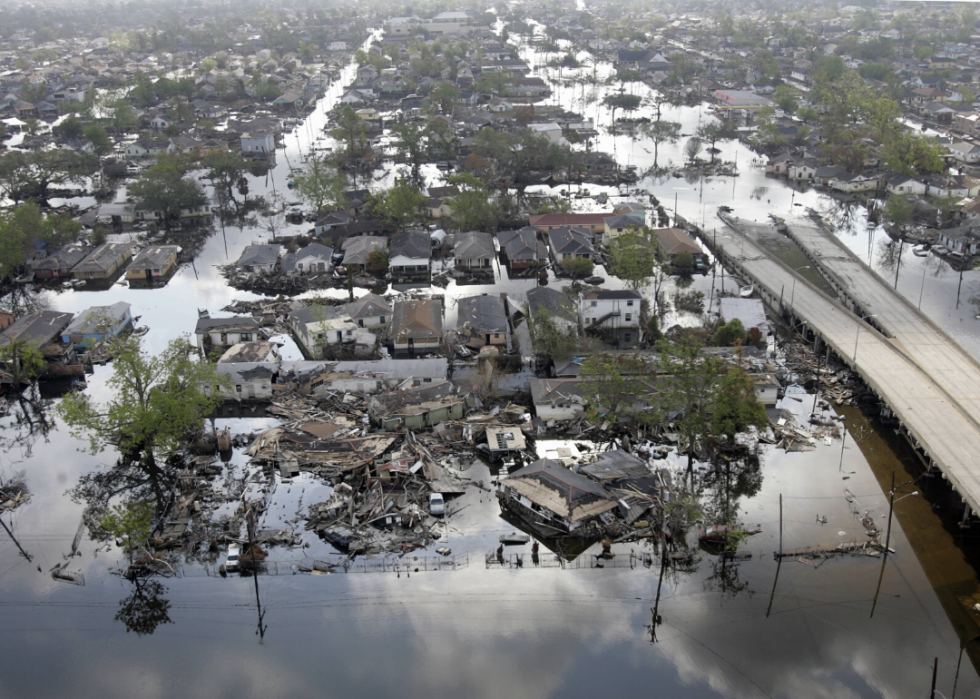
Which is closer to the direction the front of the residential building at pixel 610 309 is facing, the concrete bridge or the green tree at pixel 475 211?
the concrete bridge

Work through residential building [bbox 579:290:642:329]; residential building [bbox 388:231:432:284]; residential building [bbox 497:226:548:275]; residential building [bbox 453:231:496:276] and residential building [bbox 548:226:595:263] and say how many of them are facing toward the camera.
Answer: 5

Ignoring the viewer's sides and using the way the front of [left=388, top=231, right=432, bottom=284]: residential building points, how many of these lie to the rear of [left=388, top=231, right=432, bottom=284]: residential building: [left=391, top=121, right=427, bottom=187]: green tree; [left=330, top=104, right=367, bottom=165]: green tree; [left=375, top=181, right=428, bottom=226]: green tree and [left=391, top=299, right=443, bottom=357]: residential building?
3

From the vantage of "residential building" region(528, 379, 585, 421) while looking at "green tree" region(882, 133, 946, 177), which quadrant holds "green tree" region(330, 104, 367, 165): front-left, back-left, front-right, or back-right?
front-left

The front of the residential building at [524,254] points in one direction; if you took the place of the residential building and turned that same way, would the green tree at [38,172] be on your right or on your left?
on your right

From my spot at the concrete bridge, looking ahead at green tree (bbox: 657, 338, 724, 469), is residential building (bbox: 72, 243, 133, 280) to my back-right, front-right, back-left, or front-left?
front-right

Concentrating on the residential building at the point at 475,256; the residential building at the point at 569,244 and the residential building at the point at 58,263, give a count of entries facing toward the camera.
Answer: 3

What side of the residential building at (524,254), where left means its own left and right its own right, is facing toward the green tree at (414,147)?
back

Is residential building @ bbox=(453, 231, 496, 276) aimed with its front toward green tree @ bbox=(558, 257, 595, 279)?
no

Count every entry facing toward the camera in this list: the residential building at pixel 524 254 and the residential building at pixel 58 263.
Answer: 2

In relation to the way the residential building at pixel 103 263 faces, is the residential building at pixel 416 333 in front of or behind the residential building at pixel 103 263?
in front

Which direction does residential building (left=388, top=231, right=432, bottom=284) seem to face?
toward the camera

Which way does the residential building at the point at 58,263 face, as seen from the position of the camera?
facing the viewer

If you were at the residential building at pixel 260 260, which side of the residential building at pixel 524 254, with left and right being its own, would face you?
right

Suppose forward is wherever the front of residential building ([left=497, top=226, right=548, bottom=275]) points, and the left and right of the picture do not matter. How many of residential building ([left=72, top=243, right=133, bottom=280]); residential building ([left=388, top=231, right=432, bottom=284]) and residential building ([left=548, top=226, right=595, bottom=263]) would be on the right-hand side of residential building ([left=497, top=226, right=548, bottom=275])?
2

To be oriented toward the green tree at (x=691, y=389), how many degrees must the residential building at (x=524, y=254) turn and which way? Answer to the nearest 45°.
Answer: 0° — it already faces it

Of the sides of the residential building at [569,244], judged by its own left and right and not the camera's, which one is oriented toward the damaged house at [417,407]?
front

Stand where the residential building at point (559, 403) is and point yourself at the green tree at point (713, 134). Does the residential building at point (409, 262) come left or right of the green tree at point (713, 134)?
left
